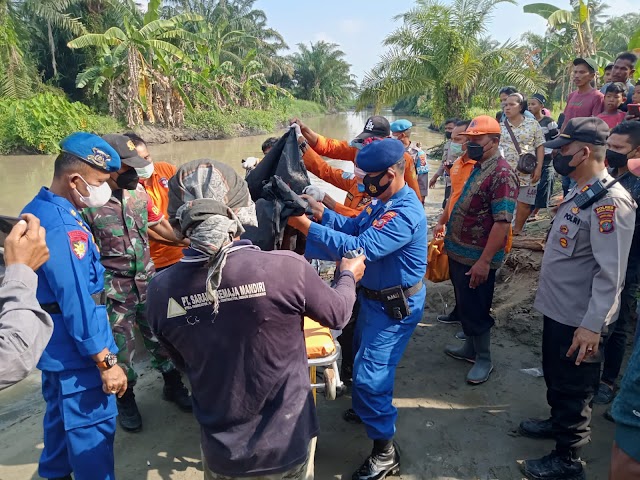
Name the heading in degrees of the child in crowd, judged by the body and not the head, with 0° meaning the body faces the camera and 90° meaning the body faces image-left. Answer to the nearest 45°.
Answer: approximately 45°

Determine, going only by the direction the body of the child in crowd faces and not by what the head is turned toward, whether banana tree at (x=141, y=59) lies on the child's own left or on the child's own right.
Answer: on the child's own right

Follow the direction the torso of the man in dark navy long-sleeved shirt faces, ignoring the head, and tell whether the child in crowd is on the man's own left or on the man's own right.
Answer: on the man's own right

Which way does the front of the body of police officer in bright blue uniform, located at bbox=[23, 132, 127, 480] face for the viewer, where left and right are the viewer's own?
facing to the right of the viewer

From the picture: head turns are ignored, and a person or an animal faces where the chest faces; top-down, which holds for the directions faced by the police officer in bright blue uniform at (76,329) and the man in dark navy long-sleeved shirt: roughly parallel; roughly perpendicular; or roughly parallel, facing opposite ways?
roughly perpendicular

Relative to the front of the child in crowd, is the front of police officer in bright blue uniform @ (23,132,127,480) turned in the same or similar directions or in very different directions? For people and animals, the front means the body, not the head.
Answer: very different directions

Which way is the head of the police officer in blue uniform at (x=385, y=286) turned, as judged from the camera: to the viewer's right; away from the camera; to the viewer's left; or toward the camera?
to the viewer's left

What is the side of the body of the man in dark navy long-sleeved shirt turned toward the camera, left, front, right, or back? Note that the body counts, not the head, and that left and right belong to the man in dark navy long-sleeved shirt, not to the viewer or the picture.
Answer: back

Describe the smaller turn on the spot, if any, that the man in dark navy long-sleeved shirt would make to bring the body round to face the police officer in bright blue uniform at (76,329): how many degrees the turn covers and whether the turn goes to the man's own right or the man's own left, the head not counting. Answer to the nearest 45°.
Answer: approximately 45° to the man's own left

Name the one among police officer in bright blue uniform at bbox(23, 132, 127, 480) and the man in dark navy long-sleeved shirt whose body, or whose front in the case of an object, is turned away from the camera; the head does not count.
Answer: the man in dark navy long-sleeved shirt

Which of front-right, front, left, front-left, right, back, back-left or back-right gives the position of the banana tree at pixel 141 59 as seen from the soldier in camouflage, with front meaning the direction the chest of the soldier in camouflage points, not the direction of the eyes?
back-left

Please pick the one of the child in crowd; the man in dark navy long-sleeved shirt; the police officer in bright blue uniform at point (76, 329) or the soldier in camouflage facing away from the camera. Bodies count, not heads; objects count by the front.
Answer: the man in dark navy long-sleeved shirt
